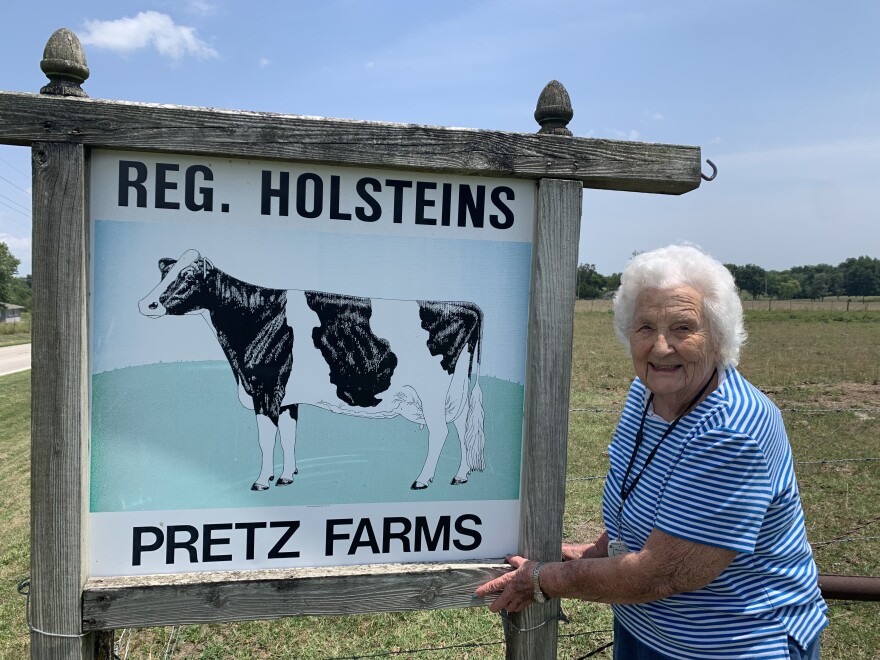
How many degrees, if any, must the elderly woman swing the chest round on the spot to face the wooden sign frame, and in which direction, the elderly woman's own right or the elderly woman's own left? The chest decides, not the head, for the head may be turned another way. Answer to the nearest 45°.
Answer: approximately 45° to the elderly woman's own right

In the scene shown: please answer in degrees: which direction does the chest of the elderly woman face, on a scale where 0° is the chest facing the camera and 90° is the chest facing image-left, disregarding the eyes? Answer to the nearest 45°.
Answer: approximately 45°

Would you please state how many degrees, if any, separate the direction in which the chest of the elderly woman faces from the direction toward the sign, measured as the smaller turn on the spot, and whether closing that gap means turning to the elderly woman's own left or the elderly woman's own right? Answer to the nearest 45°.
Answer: approximately 45° to the elderly woman's own right
